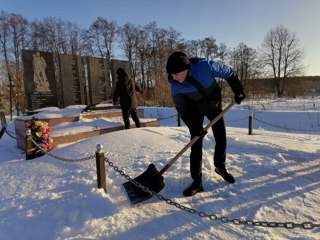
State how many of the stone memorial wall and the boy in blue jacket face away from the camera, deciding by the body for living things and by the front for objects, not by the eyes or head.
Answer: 0

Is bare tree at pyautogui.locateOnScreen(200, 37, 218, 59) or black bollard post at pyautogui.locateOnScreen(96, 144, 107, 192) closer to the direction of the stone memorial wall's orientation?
the black bollard post

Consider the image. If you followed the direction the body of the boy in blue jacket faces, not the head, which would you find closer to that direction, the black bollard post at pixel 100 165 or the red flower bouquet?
the black bollard post

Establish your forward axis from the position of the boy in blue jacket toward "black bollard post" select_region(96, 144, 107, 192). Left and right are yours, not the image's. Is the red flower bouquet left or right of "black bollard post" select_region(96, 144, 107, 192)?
right

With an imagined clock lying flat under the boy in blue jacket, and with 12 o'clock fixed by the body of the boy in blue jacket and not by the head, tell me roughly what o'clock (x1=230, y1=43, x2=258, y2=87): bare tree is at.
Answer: The bare tree is roughly at 5 o'clock from the boy in blue jacket.

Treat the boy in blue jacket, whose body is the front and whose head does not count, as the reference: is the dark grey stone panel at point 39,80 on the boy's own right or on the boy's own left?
on the boy's own right

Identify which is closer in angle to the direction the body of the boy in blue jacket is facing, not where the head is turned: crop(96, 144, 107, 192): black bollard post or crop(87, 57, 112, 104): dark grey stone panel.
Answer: the black bollard post

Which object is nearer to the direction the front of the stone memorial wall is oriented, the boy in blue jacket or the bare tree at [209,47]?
the boy in blue jacket

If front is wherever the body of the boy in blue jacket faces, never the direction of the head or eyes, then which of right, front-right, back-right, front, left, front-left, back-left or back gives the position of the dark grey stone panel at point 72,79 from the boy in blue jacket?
right

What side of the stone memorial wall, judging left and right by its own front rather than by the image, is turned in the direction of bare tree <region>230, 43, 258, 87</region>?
left

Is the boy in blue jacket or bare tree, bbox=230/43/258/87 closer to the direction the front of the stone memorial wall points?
the boy in blue jacket

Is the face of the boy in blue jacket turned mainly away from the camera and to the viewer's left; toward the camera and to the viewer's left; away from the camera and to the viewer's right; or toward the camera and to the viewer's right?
toward the camera and to the viewer's left

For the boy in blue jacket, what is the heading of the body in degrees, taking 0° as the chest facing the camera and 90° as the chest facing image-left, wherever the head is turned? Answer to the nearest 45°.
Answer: approximately 45°

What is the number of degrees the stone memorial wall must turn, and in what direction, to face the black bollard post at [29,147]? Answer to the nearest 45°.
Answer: approximately 45° to its right
